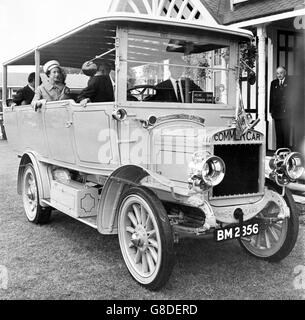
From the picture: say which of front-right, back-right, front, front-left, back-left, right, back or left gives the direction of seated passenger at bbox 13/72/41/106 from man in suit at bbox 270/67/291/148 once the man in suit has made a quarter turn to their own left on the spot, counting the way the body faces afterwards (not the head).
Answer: back-right

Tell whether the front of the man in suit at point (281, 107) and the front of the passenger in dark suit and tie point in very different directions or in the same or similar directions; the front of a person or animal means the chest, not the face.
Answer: same or similar directions

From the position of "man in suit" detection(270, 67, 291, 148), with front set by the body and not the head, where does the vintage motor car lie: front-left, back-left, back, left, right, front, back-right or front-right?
front

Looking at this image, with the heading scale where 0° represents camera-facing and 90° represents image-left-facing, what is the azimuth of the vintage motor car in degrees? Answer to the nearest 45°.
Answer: approximately 315°

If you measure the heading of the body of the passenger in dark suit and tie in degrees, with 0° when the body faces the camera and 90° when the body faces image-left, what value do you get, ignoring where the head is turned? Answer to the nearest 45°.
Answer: approximately 0°

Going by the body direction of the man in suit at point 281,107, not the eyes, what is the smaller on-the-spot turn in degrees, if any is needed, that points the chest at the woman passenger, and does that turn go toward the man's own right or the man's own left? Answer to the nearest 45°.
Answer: approximately 45° to the man's own right

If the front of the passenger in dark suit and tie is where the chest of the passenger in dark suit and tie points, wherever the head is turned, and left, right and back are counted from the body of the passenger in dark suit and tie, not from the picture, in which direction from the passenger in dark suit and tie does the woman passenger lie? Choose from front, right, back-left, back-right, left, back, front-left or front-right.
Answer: back-right

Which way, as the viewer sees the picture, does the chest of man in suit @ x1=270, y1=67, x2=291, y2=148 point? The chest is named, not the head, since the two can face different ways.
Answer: toward the camera
